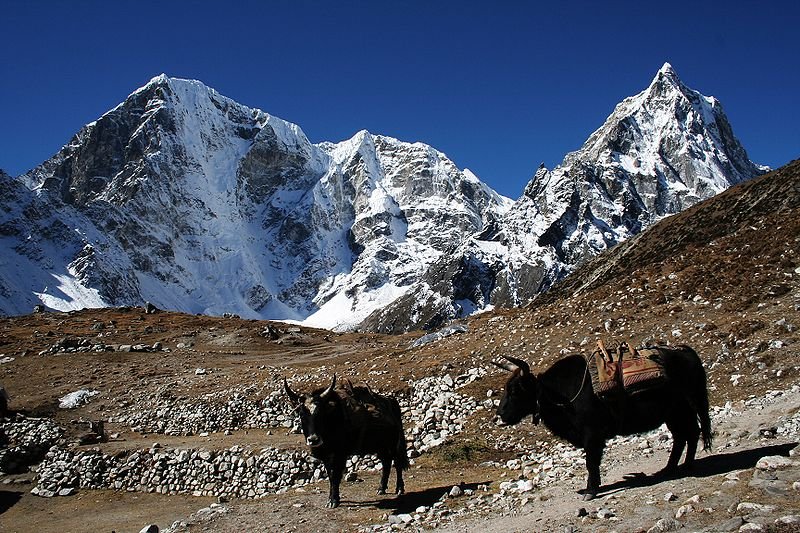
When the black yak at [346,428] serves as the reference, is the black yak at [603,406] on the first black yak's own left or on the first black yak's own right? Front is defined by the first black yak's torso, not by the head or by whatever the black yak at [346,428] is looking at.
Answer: on the first black yak's own left

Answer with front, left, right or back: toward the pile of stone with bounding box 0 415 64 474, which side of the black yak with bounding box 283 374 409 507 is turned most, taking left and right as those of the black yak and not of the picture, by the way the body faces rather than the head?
right

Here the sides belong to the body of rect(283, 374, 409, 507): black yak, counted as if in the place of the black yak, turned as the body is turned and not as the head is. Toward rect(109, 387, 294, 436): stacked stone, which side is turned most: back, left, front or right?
right

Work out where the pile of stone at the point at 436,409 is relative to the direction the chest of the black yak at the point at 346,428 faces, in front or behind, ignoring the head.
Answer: behind

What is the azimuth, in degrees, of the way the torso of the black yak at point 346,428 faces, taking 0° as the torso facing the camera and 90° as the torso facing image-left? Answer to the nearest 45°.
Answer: approximately 45°

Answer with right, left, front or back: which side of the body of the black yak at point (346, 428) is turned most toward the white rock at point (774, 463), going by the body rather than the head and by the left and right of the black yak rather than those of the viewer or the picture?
left

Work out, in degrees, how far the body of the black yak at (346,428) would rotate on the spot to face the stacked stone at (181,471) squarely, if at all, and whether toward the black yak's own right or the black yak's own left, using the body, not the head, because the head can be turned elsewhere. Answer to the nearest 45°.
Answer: approximately 90° to the black yak's own right

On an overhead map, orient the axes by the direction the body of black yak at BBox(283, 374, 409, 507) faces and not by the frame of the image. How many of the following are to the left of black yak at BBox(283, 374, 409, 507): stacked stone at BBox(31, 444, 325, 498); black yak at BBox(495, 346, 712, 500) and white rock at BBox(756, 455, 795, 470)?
2
